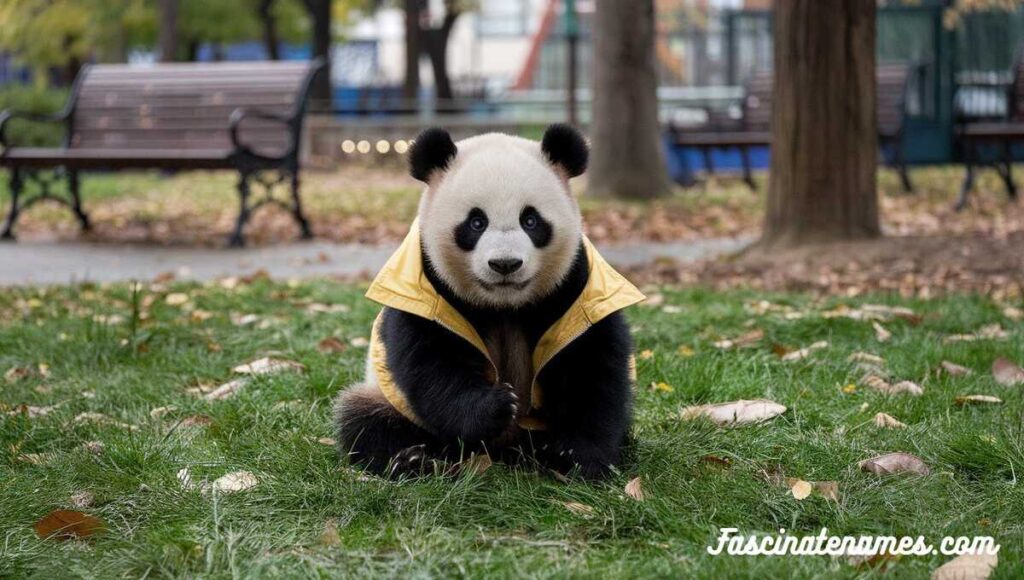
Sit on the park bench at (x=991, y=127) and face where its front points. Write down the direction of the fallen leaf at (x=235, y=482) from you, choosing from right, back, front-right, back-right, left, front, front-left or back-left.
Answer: front-left

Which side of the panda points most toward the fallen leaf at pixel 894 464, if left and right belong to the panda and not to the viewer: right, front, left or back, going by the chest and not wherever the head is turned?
left

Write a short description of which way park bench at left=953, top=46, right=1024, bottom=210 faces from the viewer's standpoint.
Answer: facing the viewer and to the left of the viewer

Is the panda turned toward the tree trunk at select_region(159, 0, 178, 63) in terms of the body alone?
no

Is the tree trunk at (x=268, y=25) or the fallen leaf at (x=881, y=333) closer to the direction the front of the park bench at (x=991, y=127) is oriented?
the fallen leaf

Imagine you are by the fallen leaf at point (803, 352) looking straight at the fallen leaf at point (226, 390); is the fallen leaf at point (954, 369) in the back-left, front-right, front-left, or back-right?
back-left

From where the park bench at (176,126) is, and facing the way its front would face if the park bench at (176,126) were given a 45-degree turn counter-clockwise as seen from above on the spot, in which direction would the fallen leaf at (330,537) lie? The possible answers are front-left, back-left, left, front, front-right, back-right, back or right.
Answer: front

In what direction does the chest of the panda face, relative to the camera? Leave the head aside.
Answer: toward the camera

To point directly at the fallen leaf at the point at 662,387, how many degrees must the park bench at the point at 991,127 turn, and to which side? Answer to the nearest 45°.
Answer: approximately 45° to its left

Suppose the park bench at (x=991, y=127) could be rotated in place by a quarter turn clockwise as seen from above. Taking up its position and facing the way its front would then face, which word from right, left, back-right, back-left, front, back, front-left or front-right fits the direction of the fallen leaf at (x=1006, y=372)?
back-left

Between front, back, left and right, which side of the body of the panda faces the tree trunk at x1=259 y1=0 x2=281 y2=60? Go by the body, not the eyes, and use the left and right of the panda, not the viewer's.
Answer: back

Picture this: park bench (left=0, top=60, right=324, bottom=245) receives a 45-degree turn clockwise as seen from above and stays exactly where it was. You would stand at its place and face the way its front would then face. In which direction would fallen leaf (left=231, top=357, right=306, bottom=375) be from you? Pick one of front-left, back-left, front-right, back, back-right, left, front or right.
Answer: left

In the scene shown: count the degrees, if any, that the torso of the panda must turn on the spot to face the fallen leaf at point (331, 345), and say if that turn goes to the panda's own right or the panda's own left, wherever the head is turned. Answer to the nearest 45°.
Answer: approximately 180°

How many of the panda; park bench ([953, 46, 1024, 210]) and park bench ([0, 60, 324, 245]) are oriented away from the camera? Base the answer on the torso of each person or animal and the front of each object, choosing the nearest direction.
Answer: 0

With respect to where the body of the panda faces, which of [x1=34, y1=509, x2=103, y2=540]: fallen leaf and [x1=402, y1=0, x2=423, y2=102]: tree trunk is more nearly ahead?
the fallen leaf

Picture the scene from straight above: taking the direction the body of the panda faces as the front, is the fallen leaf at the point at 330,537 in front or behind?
in front
